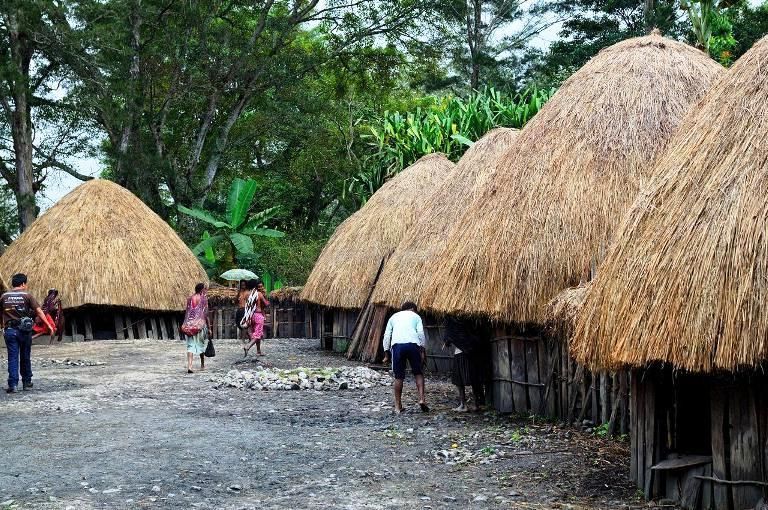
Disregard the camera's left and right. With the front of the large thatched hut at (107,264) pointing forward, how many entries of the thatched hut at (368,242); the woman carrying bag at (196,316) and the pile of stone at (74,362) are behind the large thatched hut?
0

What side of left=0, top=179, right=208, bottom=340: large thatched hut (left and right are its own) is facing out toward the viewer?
front

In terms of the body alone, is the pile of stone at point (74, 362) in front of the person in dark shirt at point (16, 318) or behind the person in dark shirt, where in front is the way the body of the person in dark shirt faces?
in front

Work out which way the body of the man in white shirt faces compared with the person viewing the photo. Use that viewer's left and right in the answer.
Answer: facing away from the viewer

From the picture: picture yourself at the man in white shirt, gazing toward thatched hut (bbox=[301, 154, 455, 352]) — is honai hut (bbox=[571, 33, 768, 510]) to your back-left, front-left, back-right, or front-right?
back-right

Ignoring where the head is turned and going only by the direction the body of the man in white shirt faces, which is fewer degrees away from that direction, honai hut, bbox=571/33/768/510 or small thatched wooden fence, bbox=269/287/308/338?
the small thatched wooden fence
